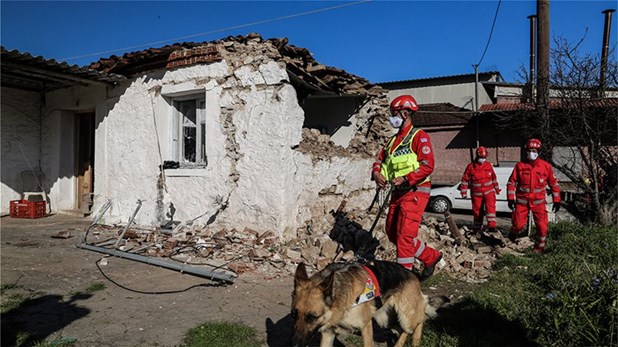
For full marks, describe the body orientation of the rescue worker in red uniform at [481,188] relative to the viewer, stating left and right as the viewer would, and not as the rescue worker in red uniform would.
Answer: facing the viewer

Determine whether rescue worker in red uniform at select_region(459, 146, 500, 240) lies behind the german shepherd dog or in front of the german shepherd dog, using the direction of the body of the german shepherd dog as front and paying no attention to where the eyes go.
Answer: behind

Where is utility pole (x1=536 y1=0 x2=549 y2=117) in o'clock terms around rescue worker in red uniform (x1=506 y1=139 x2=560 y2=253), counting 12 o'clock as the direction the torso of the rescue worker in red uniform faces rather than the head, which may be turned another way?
The utility pole is roughly at 6 o'clock from the rescue worker in red uniform.

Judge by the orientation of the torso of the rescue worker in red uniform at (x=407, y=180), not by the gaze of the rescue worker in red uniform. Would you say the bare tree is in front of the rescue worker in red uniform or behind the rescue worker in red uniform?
behind

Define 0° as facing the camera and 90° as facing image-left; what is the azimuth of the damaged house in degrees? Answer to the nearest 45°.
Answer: approximately 45°

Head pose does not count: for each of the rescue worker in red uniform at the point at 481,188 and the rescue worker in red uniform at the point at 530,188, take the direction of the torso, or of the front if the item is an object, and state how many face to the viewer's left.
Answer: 0

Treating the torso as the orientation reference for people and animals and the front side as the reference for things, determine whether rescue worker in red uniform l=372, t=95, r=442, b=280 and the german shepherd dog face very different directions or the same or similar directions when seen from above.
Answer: same or similar directions

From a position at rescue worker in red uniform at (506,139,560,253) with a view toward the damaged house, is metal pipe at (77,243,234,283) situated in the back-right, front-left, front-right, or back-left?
front-left

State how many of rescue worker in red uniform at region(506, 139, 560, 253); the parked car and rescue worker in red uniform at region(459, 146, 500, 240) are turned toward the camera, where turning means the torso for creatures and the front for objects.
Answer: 2

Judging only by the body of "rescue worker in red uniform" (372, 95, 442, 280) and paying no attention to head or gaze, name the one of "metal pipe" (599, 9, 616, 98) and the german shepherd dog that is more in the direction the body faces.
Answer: the german shepherd dog

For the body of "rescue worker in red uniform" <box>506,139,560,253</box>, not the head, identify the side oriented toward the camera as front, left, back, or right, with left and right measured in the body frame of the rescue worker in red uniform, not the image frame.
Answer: front

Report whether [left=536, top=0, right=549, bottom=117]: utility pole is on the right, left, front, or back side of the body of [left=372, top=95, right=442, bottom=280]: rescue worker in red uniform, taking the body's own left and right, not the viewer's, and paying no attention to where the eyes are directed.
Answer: back

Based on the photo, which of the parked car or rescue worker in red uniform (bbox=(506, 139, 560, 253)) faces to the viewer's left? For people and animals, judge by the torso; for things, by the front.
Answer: the parked car

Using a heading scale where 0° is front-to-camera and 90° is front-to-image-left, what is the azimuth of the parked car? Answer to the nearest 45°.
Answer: approximately 90°

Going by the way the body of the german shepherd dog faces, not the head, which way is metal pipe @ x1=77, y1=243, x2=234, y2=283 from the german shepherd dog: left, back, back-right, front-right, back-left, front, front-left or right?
right
